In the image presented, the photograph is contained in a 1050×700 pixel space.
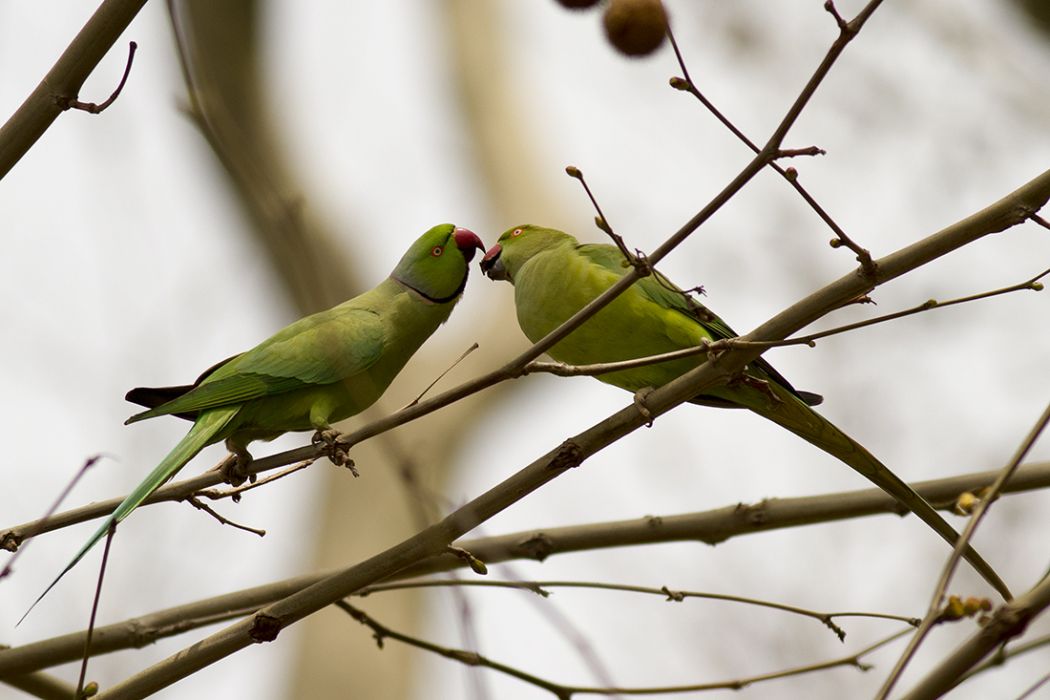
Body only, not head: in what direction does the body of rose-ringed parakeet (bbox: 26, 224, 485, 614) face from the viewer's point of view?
to the viewer's right

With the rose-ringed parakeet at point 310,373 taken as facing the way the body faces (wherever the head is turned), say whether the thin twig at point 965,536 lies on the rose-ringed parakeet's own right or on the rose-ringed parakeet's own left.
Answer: on the rose-ringed parakeet's own right

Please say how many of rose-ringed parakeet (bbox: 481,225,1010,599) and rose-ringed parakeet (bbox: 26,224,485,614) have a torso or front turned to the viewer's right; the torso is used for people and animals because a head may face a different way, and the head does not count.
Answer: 1

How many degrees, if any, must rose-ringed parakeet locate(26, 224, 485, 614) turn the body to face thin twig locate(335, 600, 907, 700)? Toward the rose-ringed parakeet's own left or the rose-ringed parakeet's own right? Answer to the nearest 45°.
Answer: approximately 45° to the rose-ringed parakeet's own right

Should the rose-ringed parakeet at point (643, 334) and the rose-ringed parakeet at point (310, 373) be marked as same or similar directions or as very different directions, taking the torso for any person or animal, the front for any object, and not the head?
very different directions

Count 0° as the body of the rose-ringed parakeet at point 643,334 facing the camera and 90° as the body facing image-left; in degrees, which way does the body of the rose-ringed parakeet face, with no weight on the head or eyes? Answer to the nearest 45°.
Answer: approximately 90°

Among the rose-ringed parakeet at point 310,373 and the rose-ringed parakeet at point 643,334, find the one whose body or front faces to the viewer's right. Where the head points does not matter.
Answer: the rose-ringed parakeet at point 310,373
